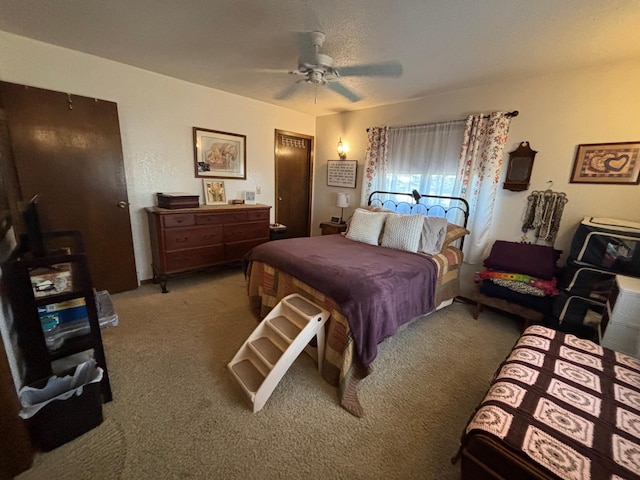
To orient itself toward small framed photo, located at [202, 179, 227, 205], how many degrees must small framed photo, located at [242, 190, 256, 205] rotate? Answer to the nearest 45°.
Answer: approximately 90° to its right

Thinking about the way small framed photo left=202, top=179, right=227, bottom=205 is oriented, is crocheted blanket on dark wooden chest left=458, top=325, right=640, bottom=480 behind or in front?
in front

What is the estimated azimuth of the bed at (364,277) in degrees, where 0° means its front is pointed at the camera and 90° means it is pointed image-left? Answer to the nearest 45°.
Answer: approximately 45°

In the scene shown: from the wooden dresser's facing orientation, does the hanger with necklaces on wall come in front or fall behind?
in front

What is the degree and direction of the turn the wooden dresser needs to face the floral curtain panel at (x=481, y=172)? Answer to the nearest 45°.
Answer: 0° — it already faces it

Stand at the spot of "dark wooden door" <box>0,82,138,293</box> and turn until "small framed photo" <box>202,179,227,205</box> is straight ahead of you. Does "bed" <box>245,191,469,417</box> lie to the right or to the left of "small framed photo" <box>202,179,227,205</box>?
right

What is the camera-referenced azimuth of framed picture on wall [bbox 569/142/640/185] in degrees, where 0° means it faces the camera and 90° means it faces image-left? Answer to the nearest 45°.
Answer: approximately 0°

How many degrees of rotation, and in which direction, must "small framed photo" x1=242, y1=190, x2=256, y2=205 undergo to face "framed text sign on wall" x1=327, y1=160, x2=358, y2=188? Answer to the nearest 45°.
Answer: approximately 45° to its left

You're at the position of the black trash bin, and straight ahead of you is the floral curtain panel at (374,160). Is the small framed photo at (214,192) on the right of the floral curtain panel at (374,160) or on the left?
left

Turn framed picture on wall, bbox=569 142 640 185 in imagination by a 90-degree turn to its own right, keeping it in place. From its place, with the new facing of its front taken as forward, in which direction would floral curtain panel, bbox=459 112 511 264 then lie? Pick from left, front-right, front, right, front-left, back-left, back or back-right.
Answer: front

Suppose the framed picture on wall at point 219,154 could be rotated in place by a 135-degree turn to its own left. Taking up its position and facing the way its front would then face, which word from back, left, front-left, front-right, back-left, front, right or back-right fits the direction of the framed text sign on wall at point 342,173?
right

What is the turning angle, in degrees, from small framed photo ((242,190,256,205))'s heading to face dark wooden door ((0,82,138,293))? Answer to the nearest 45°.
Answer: approximately 90° to its right

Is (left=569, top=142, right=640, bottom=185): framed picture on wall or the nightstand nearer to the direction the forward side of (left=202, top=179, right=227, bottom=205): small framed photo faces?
the framed picture on wall

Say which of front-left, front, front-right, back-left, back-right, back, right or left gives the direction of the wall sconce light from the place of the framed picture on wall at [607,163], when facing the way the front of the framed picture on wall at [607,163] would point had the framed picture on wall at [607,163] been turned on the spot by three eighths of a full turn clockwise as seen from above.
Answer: front-left

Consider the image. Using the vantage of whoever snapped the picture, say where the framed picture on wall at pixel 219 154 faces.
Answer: facing the viewer and to the right of the viewer
